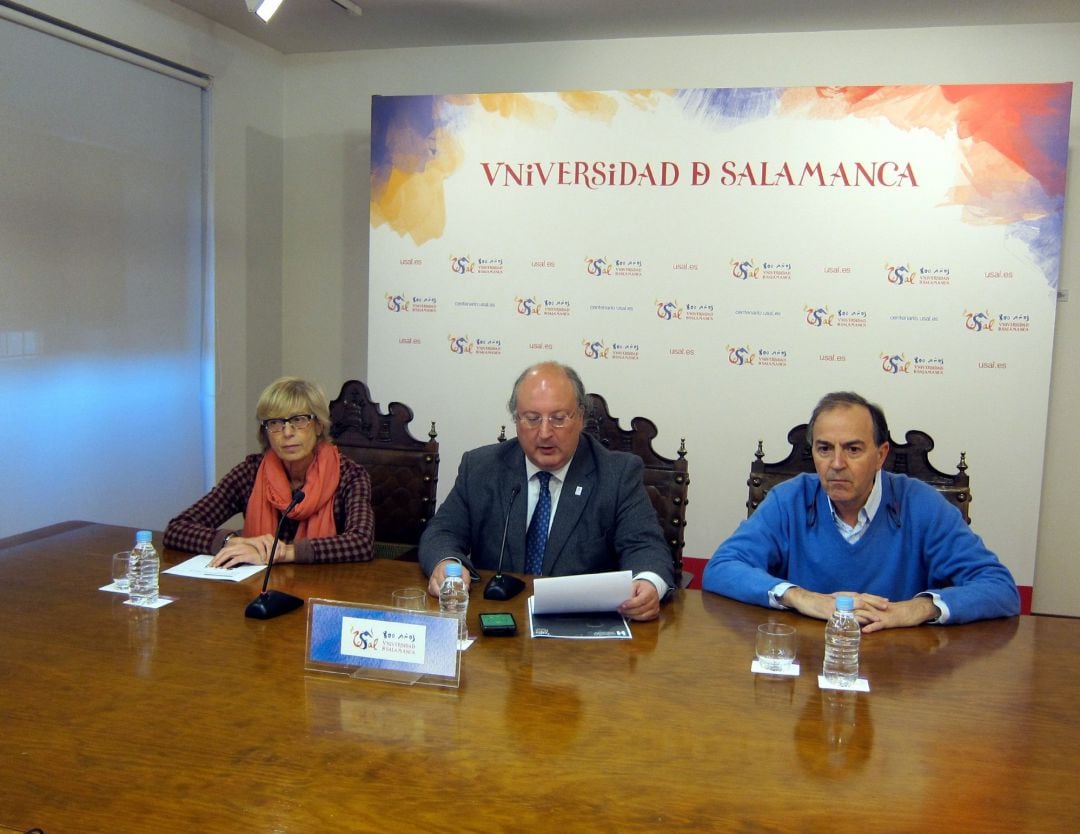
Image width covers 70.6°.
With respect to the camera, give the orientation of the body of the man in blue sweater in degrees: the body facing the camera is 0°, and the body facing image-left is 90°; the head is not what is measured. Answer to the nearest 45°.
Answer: approximately 0°

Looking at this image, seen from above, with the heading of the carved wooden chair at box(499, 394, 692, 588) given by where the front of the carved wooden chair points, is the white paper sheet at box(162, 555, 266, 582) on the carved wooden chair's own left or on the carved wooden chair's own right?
on the carved wooden chair's own right

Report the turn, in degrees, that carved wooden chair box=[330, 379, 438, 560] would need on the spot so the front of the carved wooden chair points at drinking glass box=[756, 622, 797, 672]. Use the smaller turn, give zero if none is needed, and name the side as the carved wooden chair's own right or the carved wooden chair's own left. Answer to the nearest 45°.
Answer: approximately 45° to the carved wooden chair's own left

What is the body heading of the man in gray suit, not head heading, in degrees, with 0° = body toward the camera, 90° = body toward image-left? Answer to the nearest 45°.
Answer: approximately 0°

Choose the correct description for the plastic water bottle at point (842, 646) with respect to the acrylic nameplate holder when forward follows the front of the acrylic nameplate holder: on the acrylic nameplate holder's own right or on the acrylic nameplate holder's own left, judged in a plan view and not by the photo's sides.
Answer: on the acrylic nameplate holder's own left

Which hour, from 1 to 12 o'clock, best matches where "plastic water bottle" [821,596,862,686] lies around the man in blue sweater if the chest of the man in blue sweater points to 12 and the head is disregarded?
The plastic water bottle is roughly at 12 o'clock from the man in blue sweater.

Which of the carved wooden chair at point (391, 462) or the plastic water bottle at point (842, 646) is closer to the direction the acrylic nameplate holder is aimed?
the plastic water bottle

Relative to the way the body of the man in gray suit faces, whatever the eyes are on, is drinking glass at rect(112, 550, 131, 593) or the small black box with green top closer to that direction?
the small black box with green top
